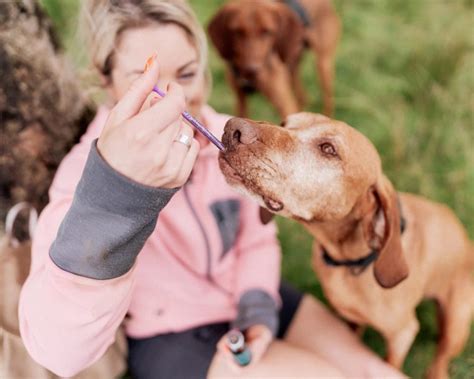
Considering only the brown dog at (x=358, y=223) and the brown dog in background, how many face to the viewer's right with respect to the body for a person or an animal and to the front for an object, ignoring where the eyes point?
0

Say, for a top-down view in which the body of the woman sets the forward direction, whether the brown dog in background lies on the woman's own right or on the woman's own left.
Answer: on the woman's own left

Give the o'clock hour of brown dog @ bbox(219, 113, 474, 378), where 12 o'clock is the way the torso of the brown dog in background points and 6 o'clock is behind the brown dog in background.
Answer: The brown dog is roughly at 10 o'clock from the brown dog in background.

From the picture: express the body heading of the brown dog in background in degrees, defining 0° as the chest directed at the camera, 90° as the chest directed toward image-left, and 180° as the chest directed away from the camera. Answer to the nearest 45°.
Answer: approximately 45°

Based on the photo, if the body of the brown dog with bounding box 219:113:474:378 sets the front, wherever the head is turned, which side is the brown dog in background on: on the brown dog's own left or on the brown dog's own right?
on the brown dog's own right

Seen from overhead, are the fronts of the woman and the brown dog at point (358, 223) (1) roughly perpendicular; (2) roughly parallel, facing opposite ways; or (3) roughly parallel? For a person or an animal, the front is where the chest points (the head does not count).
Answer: roughly perpendicular

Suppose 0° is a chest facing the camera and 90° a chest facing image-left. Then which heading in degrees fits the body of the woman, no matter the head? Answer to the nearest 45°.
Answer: approximately 315°
